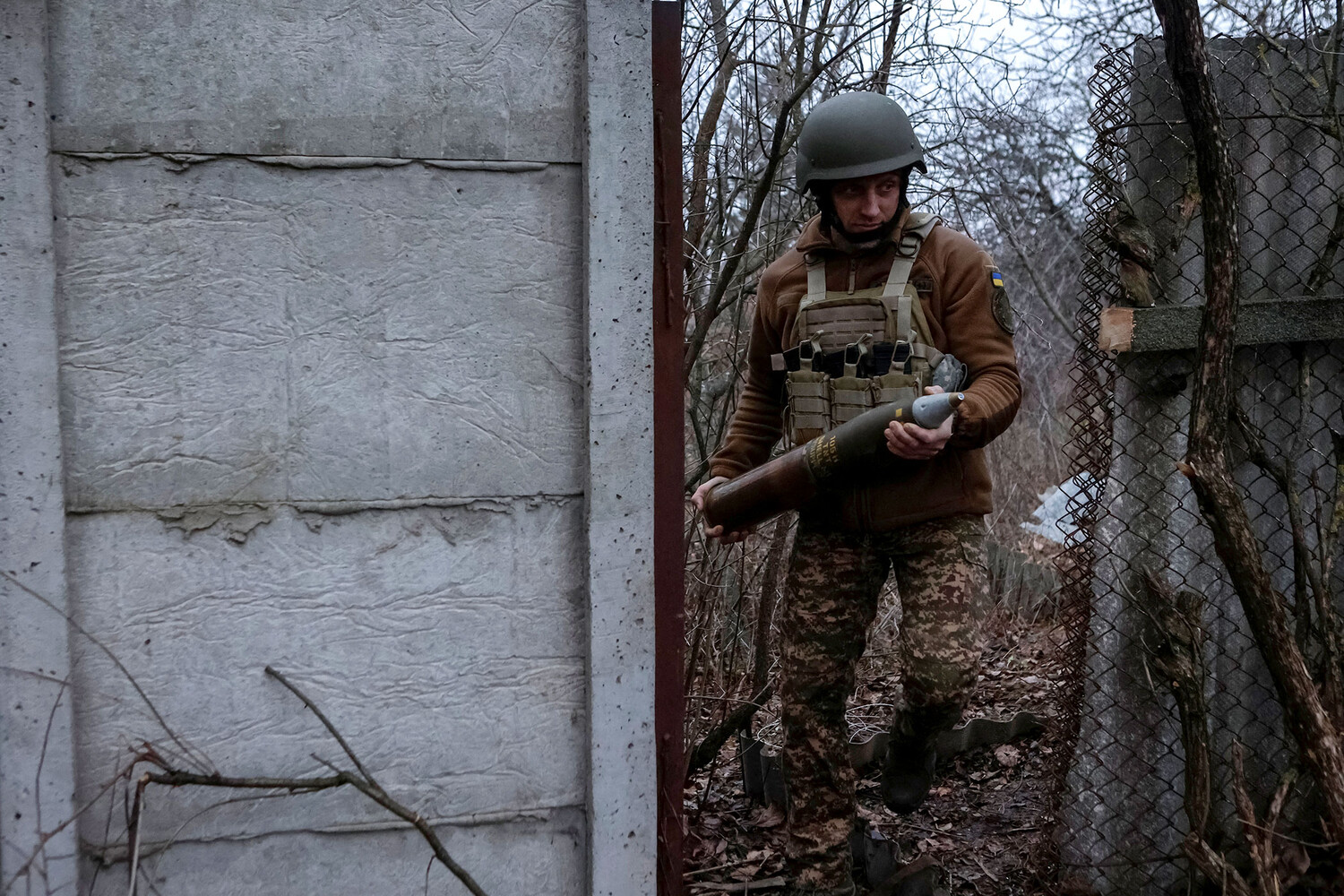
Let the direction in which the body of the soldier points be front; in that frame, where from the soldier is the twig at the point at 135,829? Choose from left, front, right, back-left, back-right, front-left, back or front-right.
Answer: front-right

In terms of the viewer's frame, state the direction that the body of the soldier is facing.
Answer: toward the camera

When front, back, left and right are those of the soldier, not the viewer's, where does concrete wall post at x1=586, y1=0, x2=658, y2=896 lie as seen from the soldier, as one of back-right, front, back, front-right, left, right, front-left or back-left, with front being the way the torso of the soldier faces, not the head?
front-right

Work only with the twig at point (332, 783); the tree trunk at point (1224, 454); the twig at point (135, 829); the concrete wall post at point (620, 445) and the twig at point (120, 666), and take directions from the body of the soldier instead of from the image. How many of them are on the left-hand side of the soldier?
1

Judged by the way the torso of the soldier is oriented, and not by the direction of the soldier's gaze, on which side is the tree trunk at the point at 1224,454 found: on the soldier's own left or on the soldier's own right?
on the soldier's own left

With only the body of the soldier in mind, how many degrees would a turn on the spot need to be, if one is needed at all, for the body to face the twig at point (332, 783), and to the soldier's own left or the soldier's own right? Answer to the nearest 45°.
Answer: approximately 45° to the soldier's own right

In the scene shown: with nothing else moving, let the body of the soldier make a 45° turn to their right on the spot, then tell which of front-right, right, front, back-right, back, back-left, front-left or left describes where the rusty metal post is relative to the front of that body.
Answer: front

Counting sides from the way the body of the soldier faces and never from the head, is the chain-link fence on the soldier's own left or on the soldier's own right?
on the soldier's own left

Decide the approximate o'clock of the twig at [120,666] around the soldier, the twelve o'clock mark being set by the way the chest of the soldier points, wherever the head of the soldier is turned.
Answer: The twig is roughly at 2 o'clock from the soldier.
